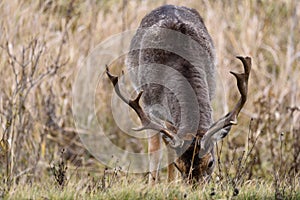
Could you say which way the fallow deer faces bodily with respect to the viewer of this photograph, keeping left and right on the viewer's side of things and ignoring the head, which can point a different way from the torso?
facing the viewer
